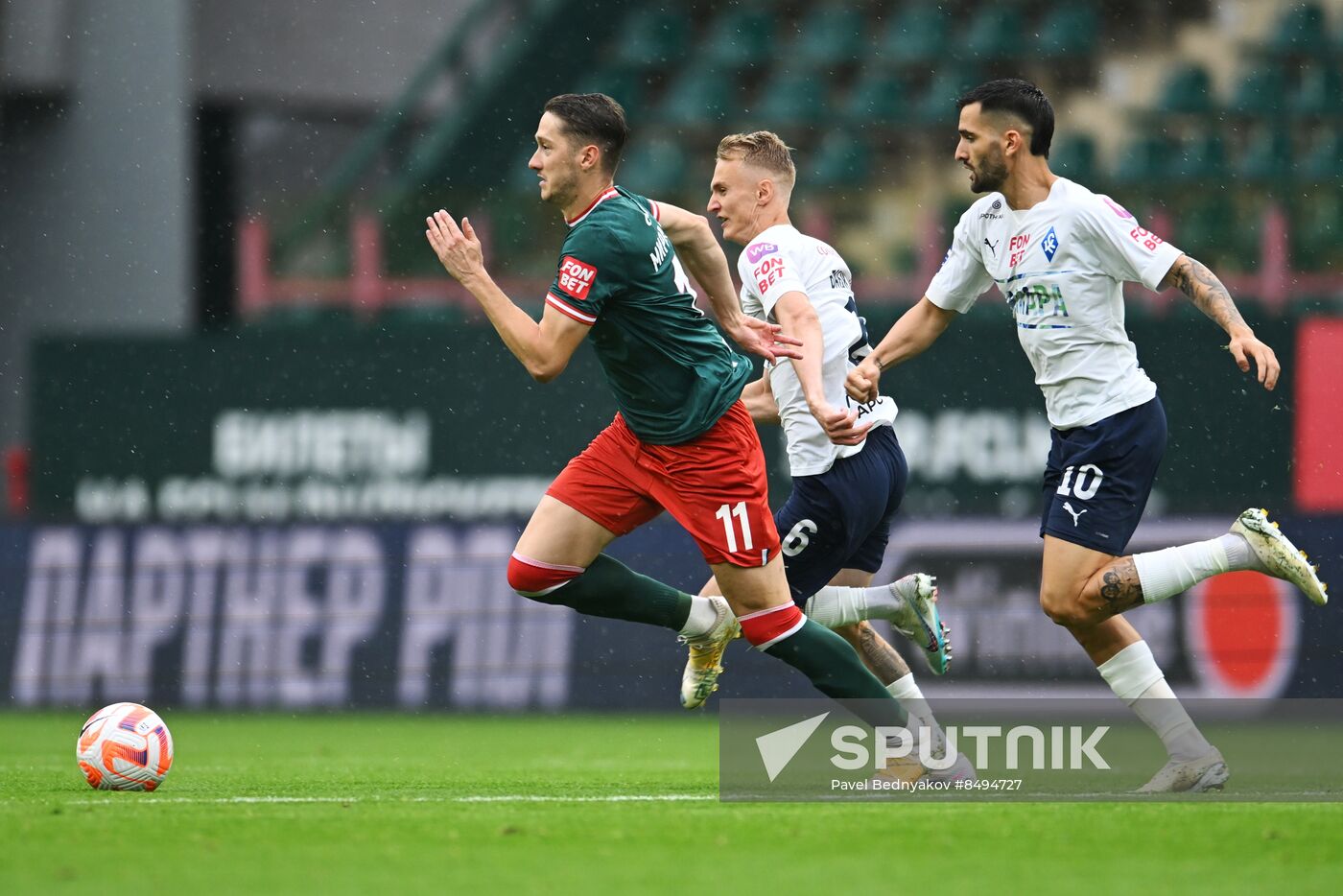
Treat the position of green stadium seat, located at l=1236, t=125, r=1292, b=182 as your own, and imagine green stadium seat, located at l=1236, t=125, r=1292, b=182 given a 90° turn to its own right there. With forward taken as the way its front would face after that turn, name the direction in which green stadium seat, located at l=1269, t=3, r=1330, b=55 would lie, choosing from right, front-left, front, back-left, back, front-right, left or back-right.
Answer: front-right

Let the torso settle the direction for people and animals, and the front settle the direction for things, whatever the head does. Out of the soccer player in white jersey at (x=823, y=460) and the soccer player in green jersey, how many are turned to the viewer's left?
2

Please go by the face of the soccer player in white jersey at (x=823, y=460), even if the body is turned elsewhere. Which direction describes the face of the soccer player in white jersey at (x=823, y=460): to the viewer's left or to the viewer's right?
to the viewer's left

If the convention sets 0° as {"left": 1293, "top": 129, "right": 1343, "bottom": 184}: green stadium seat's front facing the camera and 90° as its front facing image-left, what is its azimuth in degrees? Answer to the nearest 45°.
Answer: approximately 45°

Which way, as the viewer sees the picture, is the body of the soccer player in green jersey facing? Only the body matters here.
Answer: to the viewer's left

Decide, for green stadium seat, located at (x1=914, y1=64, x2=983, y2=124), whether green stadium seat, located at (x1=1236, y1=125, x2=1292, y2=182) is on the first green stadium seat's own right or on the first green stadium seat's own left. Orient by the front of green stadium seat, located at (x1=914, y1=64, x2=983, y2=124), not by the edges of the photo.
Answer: on the first green stadium seat's own left

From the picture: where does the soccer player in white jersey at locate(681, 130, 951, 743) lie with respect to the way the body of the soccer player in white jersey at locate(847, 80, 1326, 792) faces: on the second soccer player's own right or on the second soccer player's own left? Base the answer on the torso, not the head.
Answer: on the second soccer player's own right

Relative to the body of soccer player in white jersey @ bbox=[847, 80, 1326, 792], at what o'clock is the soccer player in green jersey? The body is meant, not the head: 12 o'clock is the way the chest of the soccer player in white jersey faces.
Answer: The soccer player in green jersey is roughly at 1 o'clock from the soccer player in white jersey.
